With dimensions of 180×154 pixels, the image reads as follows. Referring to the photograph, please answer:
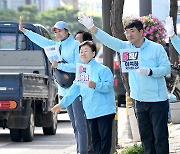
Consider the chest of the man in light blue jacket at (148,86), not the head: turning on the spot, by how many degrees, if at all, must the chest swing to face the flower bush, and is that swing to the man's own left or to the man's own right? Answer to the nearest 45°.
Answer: approximately 135° to the man's own right

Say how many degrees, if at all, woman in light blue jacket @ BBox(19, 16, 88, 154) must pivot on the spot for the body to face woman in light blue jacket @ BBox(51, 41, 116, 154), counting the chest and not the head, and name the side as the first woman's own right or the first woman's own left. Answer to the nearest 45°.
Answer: approximately 45° to the first woman's own left

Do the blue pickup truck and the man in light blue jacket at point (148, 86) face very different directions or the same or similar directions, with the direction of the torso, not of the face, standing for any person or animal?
very different directions

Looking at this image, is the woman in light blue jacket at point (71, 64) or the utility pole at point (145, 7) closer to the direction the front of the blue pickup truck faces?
the utility pole

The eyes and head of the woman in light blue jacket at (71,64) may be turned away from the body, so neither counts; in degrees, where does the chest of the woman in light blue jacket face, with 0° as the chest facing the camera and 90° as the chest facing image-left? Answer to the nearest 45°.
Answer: approximately 45°

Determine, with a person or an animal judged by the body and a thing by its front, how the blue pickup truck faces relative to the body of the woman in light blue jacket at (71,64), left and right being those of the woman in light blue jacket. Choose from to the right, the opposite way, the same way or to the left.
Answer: the opposite way

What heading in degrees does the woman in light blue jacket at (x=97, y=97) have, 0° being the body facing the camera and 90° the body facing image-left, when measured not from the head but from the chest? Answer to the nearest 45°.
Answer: approximately 45°

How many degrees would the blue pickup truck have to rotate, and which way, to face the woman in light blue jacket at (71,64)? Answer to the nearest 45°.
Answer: approximately 135° to its right

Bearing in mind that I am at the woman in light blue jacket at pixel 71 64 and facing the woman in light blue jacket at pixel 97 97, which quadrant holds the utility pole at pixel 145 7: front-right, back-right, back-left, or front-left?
back-left

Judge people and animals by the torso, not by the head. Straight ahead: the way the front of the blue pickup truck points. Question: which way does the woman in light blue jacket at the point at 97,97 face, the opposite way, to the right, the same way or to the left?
the opposite way

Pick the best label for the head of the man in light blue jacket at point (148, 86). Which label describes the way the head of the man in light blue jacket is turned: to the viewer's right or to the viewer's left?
to the viewer's left
